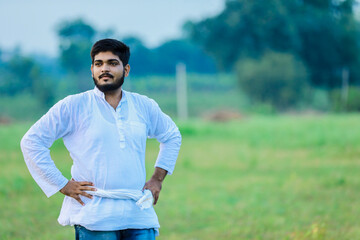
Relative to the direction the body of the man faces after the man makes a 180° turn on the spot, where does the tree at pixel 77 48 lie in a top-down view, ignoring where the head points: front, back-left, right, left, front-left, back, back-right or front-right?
front

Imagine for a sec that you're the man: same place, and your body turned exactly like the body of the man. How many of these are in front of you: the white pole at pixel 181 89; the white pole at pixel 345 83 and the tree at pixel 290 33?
0

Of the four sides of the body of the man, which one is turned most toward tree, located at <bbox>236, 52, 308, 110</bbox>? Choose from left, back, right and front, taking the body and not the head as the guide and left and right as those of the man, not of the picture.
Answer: back

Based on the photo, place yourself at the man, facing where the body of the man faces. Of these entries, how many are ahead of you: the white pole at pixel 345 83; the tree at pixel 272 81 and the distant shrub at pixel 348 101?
0

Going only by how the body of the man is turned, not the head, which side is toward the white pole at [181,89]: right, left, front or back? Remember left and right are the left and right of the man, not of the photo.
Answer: back

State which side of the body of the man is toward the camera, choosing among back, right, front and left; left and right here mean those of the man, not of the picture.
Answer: front

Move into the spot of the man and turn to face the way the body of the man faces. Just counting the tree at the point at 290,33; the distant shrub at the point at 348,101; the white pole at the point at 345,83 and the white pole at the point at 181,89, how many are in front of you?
0

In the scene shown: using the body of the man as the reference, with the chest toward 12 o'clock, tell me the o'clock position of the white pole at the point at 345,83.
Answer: The white pole is roughly at 7 o'clock from the man.

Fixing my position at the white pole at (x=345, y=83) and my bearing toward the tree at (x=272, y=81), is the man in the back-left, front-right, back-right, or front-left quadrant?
front-left

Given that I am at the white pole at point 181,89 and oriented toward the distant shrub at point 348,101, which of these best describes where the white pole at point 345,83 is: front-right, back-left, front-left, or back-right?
front-left

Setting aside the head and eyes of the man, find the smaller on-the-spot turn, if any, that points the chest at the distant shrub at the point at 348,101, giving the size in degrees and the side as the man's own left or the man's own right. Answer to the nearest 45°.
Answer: approximately 135° to the man's own left

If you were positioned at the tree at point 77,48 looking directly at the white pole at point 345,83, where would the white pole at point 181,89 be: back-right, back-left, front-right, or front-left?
front-right

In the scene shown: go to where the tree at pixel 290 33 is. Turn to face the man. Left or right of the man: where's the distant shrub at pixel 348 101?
left
